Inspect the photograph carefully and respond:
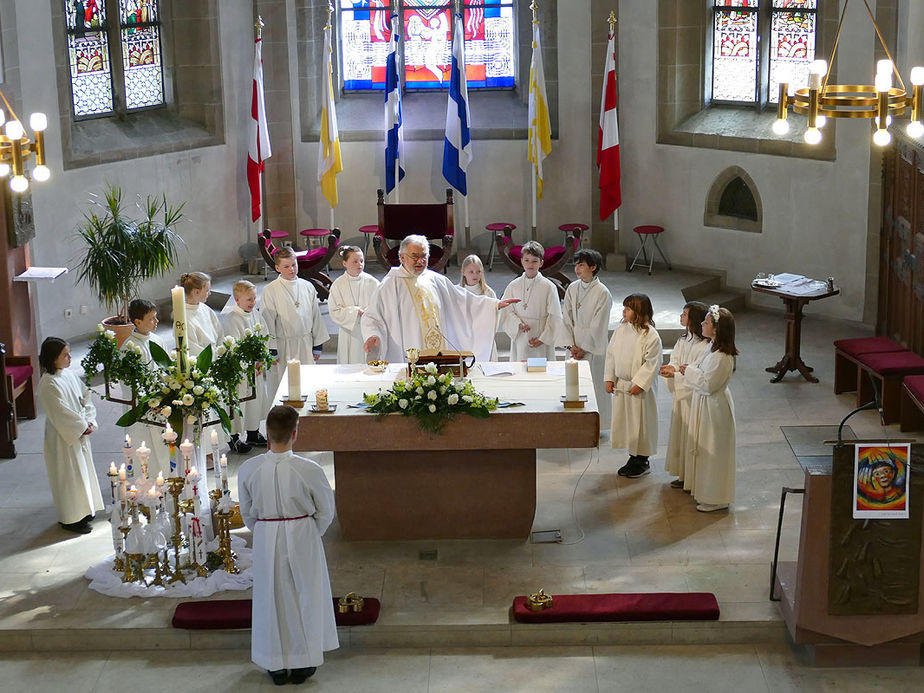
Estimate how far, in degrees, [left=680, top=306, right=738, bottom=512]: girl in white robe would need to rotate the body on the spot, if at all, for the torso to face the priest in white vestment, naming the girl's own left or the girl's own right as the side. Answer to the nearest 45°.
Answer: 0° — they already face them

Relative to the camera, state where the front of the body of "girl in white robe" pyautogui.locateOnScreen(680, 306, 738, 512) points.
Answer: to the viewer's left

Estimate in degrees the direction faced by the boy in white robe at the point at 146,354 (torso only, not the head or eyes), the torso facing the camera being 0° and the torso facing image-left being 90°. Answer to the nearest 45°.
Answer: approximately 315°

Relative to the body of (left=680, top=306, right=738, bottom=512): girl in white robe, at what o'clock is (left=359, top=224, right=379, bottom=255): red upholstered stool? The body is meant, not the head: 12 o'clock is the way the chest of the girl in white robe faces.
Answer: The red upholstered stool is roughly at 2 o'clock from the girl in white robe.

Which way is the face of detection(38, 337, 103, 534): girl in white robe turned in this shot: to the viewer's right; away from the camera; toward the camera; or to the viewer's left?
to the viewer's right

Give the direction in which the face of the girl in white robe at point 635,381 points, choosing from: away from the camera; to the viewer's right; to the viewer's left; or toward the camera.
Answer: to the viewer's left

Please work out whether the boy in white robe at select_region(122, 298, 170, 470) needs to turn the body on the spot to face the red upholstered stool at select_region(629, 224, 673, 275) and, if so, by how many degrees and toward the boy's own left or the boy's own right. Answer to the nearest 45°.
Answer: approximately 90° to the boy's own left

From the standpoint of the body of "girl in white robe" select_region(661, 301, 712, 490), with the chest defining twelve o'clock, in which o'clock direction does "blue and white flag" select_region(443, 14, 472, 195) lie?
The blue and white flag is roughly at 2 o'clock from the girl in white robe.

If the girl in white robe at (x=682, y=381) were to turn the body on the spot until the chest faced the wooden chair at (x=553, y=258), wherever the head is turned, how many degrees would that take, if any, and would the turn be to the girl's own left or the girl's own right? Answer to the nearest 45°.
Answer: approximately 90° to the girl's own right

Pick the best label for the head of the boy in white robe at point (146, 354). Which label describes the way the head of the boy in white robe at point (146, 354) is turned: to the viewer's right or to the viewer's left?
to the viewer's right

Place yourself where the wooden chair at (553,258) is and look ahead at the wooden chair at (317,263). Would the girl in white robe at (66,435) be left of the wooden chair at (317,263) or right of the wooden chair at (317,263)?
left

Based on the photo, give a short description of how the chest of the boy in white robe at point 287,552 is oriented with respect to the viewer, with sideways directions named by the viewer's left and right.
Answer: facing away from the viewer

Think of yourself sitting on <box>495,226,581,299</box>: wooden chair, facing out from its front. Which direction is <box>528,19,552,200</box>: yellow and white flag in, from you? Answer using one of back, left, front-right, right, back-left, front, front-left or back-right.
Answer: back
